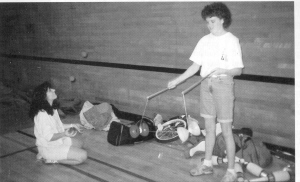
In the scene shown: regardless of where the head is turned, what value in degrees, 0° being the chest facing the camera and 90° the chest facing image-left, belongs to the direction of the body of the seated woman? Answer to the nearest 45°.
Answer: approximately 270°

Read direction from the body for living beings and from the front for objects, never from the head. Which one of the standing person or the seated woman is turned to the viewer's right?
the seated woman

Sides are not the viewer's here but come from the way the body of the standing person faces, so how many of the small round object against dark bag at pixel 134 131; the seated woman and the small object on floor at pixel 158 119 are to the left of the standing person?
0

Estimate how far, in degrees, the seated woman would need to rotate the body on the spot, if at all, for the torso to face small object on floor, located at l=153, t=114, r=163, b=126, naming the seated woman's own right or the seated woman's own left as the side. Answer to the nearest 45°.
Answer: approximately 45° to the seated woman's own left

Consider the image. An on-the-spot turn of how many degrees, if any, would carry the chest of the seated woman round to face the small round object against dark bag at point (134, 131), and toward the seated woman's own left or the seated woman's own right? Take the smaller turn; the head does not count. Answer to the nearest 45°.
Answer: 0° — they already face it

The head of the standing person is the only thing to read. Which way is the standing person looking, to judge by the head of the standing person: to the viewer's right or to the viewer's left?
to the viewer's left

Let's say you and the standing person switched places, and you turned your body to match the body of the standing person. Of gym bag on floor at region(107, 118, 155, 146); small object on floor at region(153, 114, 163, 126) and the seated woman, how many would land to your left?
0

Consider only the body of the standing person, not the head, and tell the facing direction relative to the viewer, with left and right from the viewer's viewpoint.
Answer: facing the viewer and to the left of the viewer

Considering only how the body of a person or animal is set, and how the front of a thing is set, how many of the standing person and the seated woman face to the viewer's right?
1

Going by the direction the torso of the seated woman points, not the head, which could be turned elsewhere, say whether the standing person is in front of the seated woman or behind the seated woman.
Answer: in front

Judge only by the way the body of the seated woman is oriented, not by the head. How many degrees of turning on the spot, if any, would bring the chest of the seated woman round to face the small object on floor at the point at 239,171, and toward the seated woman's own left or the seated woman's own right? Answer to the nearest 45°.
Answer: approximately 45° to the seated woman's own right

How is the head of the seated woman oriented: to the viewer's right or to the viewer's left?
to the viewer's right

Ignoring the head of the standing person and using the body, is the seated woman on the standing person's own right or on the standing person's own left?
on the standing person's own right
